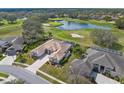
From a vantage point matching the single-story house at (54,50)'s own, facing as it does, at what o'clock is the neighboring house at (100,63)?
The neighboring house is roughly at 8 o'clock from the single-story house.

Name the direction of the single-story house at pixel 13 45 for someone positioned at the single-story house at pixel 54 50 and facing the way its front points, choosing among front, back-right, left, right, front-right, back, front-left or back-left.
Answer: front-right

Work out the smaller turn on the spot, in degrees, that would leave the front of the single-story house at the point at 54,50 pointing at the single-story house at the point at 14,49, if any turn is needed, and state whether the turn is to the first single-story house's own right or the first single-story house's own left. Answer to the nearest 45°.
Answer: approximately 45° to the first single-story house's own right

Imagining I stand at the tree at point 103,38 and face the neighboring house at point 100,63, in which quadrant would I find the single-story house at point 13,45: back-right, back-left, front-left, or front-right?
front-right

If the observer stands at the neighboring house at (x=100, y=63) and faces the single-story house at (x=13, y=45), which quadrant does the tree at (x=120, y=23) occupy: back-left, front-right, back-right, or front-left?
back-right

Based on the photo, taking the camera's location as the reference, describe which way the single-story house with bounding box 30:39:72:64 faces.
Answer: facing the viewer and to the left of the viewer

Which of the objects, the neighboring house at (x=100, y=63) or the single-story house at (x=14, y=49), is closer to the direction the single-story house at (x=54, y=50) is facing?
the single-story house

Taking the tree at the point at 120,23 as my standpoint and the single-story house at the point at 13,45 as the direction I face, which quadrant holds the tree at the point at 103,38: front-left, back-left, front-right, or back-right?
front-left

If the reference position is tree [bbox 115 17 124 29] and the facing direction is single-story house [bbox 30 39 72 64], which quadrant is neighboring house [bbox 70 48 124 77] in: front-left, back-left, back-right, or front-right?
front-left

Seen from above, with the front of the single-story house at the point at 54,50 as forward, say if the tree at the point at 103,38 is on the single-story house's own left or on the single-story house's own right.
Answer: on the single-story house's own left
